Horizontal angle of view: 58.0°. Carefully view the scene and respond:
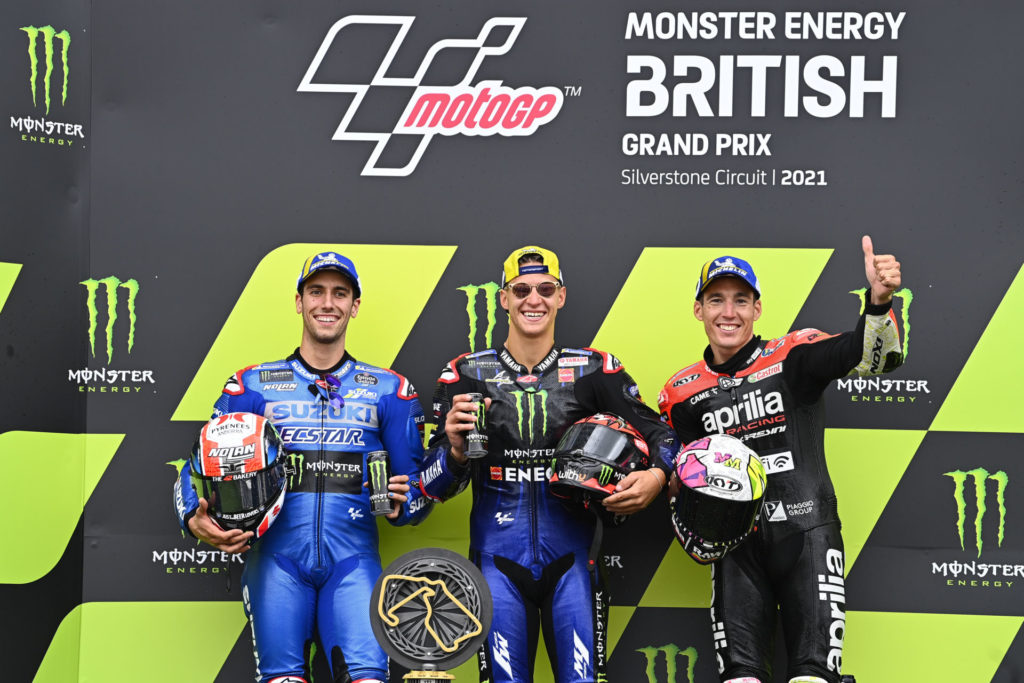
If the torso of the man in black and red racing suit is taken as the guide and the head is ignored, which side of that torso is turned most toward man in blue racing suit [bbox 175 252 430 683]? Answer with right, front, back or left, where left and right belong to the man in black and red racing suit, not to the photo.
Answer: right

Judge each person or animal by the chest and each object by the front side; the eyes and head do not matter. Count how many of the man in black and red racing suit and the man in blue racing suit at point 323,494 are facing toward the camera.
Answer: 2

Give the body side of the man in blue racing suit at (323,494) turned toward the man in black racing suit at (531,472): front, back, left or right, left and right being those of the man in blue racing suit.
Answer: left

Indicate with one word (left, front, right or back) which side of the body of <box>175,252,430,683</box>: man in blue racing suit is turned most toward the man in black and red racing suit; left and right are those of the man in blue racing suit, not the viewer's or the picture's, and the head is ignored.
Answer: left

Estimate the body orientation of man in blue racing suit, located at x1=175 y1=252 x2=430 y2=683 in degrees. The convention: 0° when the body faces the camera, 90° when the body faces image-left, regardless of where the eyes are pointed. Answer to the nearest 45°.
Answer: approximately 0°

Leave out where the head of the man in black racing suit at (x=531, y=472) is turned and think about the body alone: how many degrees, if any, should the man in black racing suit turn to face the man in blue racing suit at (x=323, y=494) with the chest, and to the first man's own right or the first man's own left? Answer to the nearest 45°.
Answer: approximately 90° to the first man's own right

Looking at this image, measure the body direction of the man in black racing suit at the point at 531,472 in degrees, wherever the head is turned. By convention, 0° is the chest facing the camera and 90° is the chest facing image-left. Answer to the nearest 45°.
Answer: approximately 0°

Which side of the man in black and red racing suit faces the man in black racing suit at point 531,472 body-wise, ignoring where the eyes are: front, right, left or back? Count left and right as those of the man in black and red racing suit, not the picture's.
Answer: right

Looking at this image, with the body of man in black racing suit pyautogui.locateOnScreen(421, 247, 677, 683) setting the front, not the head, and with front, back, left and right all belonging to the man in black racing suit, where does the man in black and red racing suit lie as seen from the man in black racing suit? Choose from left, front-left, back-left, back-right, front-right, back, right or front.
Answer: left
